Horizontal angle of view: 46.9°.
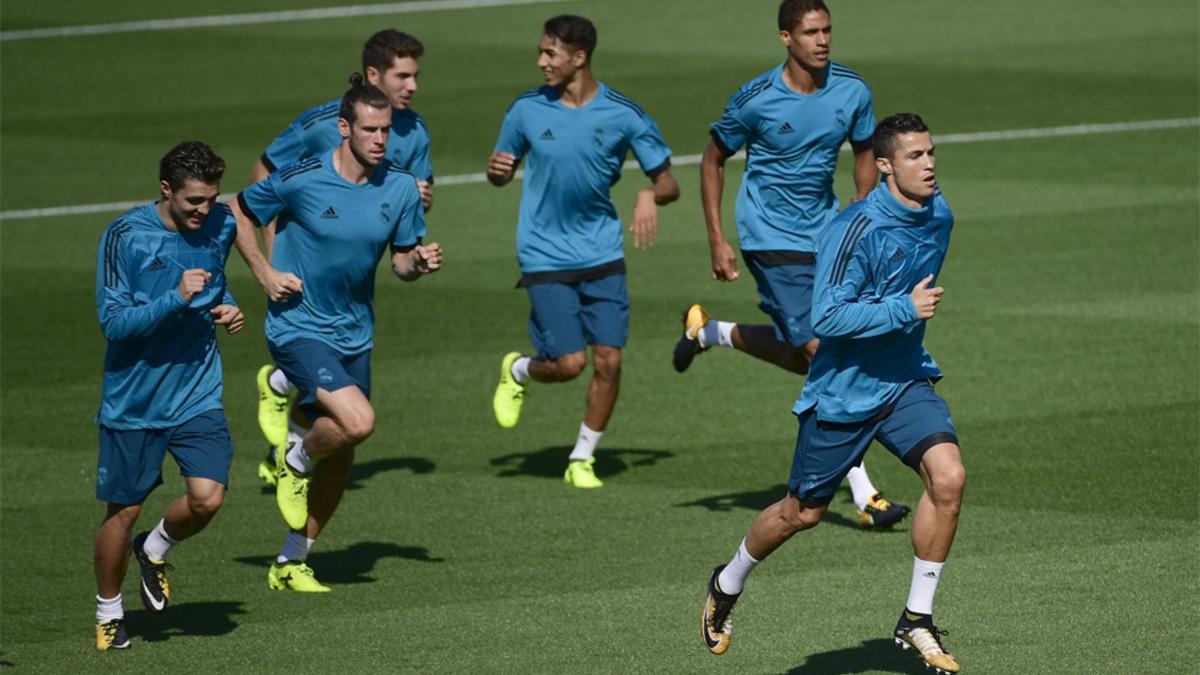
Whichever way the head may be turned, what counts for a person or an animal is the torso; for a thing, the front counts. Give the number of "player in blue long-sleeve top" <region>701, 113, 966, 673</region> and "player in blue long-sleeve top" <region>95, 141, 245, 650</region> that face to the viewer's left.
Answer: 0

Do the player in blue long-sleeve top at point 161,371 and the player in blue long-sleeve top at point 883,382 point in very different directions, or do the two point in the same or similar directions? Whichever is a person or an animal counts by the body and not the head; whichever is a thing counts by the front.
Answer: same or similar directions

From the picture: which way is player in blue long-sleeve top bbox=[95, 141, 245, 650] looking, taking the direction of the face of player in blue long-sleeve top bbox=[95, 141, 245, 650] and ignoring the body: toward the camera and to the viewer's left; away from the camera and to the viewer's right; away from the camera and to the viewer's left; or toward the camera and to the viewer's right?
toward the camera and to the viewer's right

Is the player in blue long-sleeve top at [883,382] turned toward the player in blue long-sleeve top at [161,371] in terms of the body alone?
no

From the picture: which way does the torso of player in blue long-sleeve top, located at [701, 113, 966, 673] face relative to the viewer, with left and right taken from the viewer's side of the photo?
facing the viewer and to the right of the viewer

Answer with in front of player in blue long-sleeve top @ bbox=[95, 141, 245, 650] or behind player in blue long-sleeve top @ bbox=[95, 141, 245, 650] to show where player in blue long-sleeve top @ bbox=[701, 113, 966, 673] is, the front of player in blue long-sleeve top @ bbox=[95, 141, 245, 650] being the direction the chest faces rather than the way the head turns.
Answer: in front
